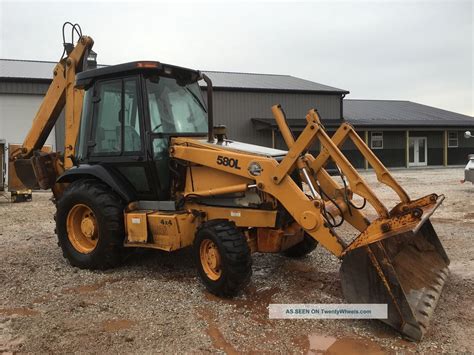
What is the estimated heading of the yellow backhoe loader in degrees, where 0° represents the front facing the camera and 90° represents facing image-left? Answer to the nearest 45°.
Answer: approximately 315°

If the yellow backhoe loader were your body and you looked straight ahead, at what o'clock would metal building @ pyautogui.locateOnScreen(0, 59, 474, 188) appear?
The metal building is roughly at 8 o'clock from the yellow backhoe loader.

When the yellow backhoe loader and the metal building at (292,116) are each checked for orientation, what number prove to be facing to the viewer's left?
0

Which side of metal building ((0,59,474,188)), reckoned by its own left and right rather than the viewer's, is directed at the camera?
front

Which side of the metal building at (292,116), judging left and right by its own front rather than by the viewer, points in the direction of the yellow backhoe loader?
front
